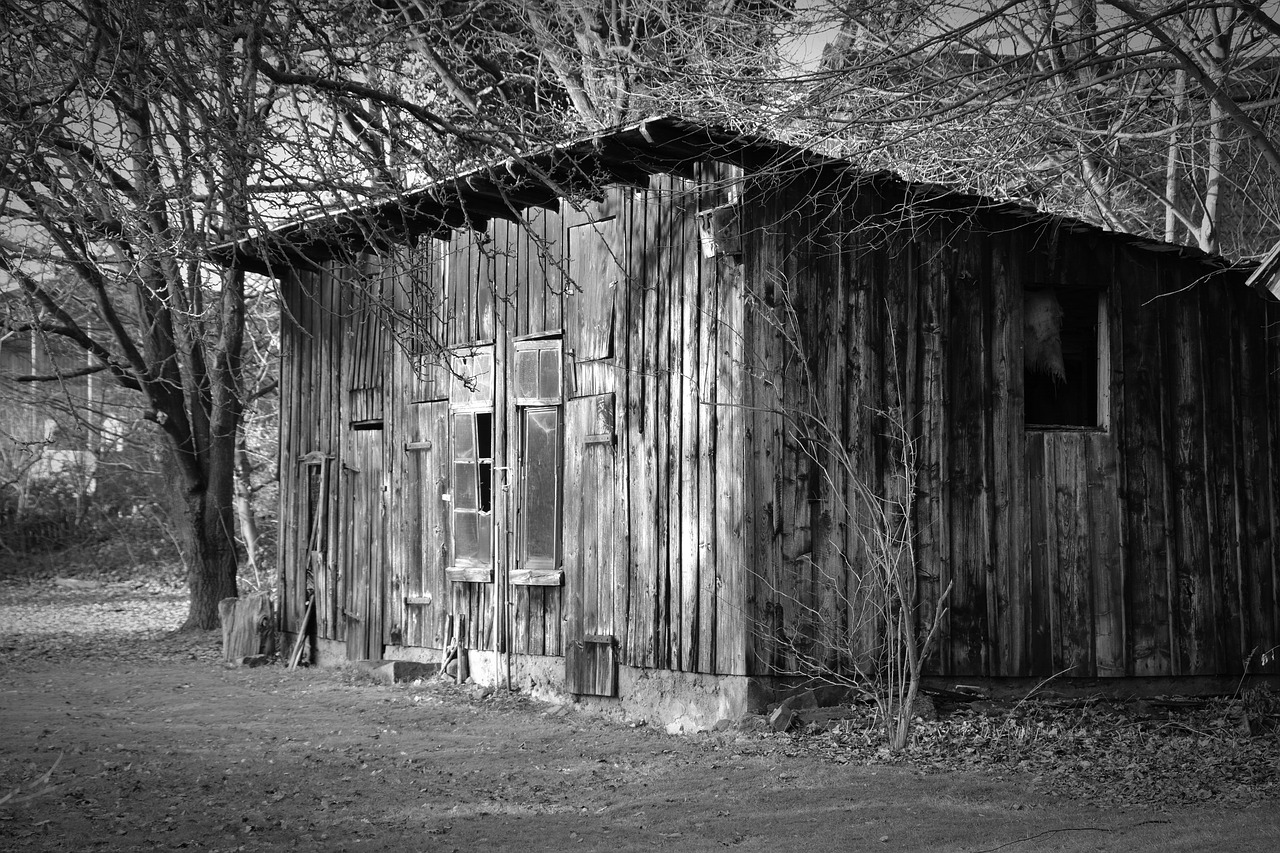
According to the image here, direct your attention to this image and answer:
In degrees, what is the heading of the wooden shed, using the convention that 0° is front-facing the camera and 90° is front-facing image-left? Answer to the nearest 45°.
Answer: approximately 45°

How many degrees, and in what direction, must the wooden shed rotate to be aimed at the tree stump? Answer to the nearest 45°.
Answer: approximately 90° to its right
